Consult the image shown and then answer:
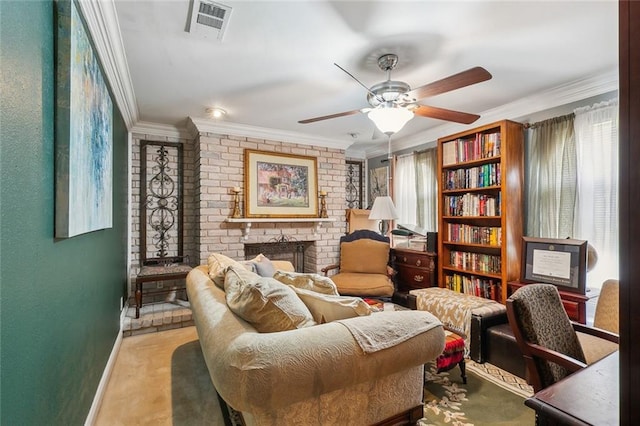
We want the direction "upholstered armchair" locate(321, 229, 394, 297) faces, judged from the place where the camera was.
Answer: facing the viewer

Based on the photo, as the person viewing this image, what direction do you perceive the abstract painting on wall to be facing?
facing to the right of the viewer

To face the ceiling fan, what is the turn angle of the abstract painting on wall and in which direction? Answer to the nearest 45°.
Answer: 0° — it already faces it

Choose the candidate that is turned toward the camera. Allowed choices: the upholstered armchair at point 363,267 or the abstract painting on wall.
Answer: the upholstered armchair

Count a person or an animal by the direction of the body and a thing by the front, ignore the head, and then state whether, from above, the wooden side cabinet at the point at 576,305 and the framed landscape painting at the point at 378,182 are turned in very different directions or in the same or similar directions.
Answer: same or similar directions

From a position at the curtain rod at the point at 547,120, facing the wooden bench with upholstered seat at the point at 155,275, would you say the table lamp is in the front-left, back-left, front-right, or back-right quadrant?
front-right

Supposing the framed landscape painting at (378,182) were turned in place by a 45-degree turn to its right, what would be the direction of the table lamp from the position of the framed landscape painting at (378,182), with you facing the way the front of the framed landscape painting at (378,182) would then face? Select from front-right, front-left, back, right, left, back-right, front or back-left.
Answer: left

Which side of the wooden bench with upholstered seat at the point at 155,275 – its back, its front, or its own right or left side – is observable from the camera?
front

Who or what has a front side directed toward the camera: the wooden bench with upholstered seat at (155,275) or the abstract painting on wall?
the wooden bench with upholstered seat

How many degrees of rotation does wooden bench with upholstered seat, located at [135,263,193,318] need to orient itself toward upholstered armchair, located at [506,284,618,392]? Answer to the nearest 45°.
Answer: approximately 45° to its left

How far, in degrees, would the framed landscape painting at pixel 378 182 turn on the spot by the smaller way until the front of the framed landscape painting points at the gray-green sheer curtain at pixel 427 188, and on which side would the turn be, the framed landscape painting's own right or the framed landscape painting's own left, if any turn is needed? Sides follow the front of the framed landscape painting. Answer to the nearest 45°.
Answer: approximately 90° to the framed landscape painting's own left

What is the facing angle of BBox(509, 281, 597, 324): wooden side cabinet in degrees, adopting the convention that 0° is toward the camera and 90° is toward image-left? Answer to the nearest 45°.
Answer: approximately 45°
